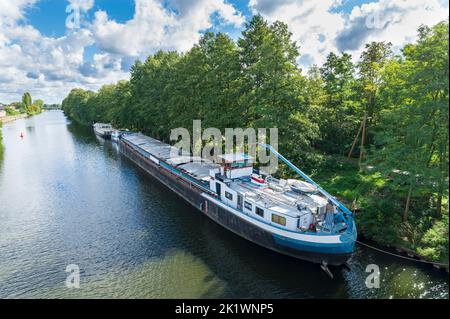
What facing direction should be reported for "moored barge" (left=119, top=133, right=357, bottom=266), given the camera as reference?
facing away from the viewer and to the left of the viewer
